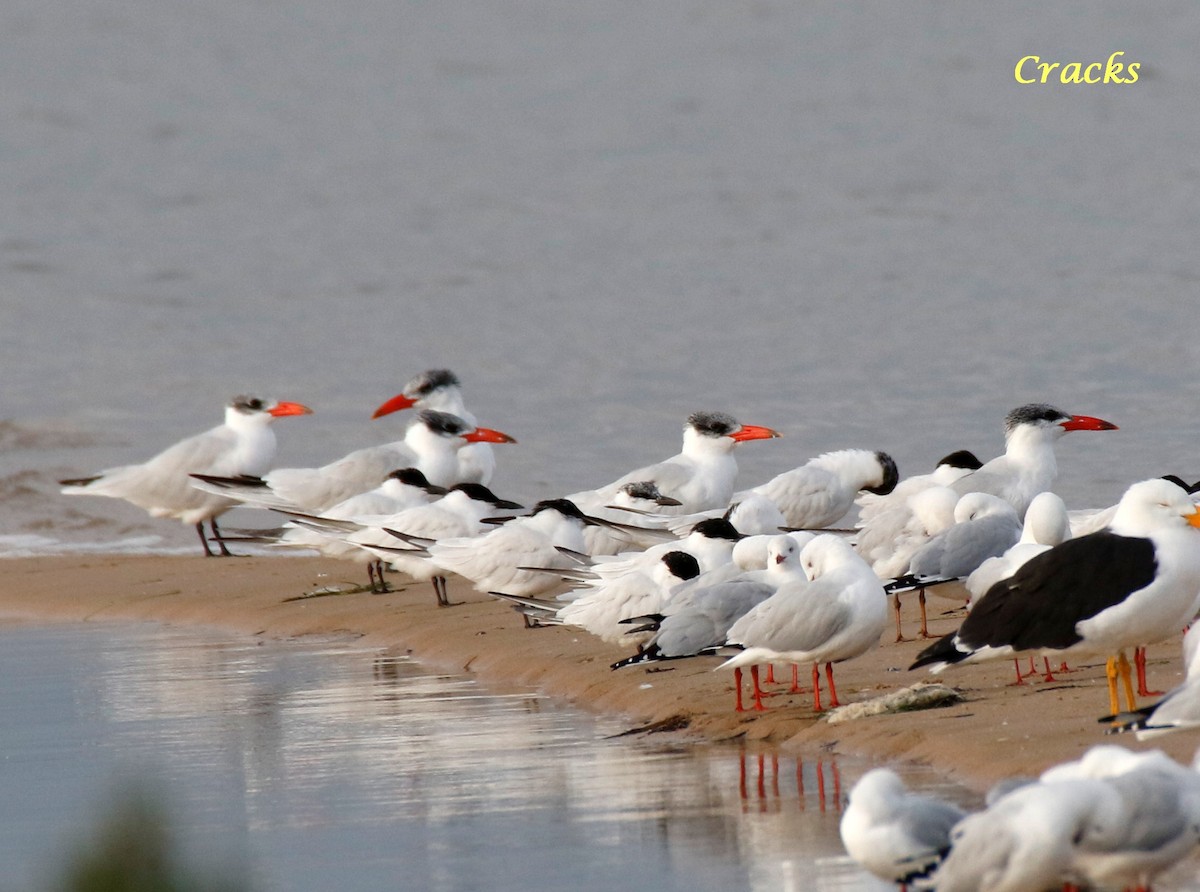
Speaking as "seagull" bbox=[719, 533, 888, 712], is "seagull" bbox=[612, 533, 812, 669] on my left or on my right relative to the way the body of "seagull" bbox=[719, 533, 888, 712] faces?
on my left

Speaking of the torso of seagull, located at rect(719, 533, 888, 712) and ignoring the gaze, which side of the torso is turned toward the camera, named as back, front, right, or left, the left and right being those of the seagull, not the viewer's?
right

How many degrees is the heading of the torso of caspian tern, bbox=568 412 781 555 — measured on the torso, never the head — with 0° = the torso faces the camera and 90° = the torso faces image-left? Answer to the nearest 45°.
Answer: approximately 270°

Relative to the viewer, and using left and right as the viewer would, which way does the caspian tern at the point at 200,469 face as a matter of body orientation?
facing to the right of the viewer

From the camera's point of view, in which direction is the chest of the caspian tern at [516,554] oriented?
to the viewer's right

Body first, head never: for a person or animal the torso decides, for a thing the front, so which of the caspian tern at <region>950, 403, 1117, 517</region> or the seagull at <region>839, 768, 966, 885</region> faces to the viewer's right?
the caspian tern

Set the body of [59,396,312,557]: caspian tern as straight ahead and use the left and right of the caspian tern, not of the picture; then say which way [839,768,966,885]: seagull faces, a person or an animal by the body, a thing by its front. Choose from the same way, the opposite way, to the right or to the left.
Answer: the opposite way

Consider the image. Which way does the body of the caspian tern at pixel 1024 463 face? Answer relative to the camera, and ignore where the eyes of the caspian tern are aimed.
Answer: to the viewer's right

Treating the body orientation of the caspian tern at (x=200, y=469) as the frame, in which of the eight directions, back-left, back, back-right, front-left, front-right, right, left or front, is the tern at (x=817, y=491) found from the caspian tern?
front-right

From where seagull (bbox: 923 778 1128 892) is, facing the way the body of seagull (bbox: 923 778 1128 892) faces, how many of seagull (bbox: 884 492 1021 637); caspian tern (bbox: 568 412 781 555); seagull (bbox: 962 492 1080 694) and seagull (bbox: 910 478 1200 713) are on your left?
4
